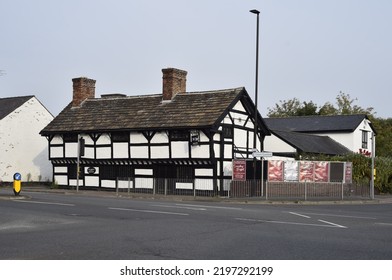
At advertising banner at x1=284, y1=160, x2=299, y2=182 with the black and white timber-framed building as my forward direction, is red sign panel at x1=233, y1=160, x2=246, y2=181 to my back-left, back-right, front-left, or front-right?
front-left

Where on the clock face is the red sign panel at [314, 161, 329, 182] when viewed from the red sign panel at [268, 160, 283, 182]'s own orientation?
the red sign panel at [314, 161, 329, 182] is roughly at 8 o'clock from the red sign panel at [268, 160, 283, 182].

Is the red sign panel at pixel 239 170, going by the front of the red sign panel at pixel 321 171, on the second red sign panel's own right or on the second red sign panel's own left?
on the second red sign panel's own right

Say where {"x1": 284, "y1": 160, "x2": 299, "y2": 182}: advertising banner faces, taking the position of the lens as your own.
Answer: facing the viewer

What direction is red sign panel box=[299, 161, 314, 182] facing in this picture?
toward the camera

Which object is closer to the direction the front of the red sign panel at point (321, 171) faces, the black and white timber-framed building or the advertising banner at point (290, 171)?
the advertising banner

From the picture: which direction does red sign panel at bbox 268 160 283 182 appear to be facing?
toward the camera

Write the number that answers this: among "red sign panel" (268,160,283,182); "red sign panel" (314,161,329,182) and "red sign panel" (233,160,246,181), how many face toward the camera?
3

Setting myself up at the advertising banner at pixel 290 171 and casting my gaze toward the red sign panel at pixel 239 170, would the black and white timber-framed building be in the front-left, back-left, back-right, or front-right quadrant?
front-right
